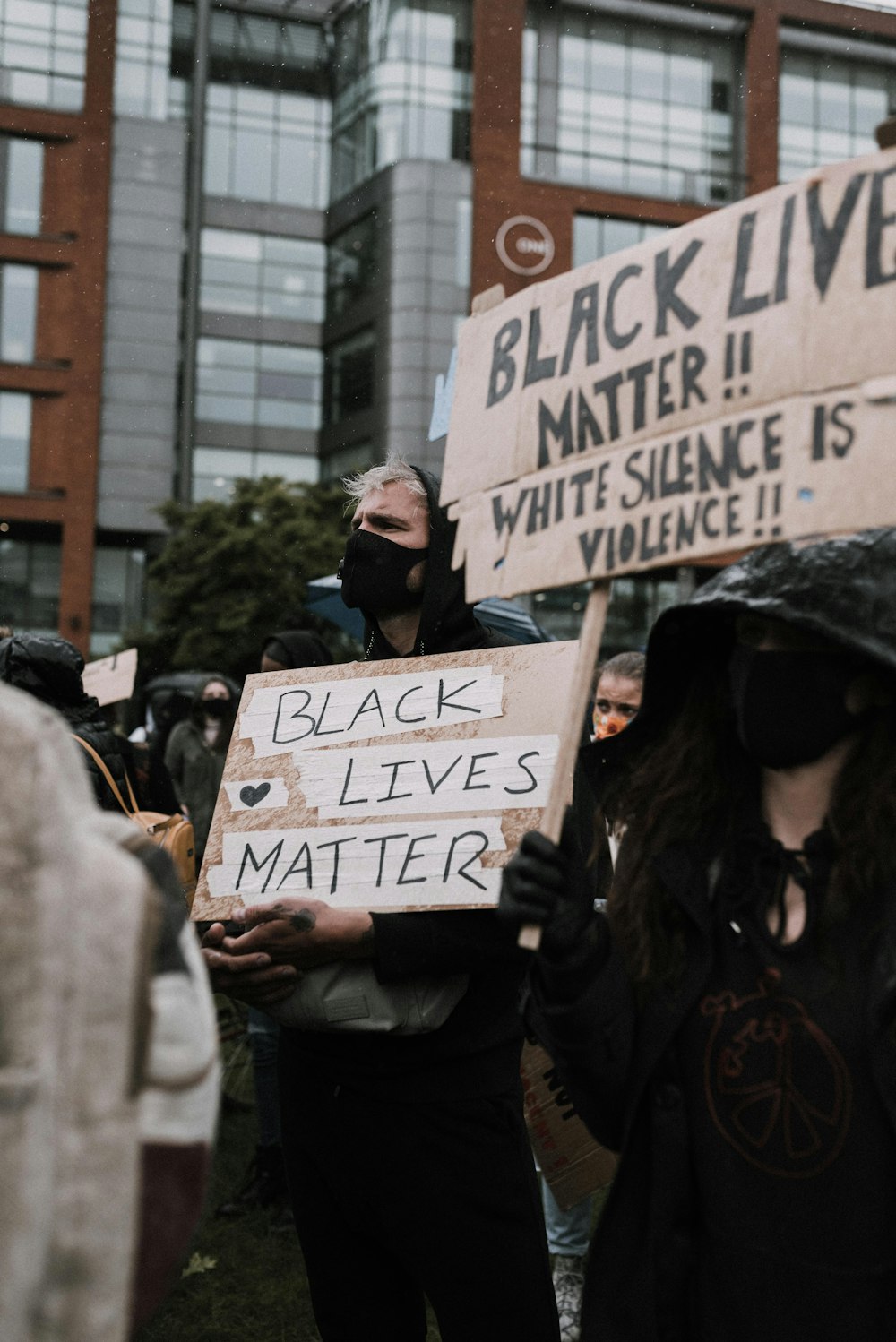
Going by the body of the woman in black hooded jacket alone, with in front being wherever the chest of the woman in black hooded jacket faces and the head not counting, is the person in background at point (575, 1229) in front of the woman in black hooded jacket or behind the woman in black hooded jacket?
behind

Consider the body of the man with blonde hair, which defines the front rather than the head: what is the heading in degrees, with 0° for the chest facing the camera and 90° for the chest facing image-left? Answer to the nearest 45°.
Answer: approximately 45°

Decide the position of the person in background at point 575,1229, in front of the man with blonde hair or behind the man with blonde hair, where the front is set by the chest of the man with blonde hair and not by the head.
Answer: behind

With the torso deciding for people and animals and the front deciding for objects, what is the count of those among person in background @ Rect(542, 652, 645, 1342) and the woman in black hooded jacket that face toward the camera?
2

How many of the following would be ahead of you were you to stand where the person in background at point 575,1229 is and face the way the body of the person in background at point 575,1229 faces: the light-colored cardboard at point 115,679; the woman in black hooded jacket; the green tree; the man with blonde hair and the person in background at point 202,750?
2

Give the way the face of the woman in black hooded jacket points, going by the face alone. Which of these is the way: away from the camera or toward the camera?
toward the camera

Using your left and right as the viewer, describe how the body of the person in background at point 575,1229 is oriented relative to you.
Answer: facing the viewer

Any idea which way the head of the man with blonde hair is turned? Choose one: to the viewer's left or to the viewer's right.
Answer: to the viewer's left

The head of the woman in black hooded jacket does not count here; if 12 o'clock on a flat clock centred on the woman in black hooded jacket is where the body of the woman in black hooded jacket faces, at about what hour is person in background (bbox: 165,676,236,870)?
The person in background is roughly at 5 o'clock from the woman in black hooded jacket.

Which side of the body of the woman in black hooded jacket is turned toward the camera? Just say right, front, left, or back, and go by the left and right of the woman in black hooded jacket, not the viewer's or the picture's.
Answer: front

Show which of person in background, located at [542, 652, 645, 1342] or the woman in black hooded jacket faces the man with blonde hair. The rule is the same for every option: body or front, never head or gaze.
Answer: the person in background

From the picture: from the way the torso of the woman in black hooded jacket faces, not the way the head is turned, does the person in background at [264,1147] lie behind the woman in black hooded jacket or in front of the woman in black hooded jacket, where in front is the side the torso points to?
behind

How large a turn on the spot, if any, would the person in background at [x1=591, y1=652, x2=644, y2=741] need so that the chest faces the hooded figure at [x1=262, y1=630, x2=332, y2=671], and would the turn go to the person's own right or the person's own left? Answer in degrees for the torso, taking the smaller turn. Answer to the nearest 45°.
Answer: approximately 90° to the person's own right
